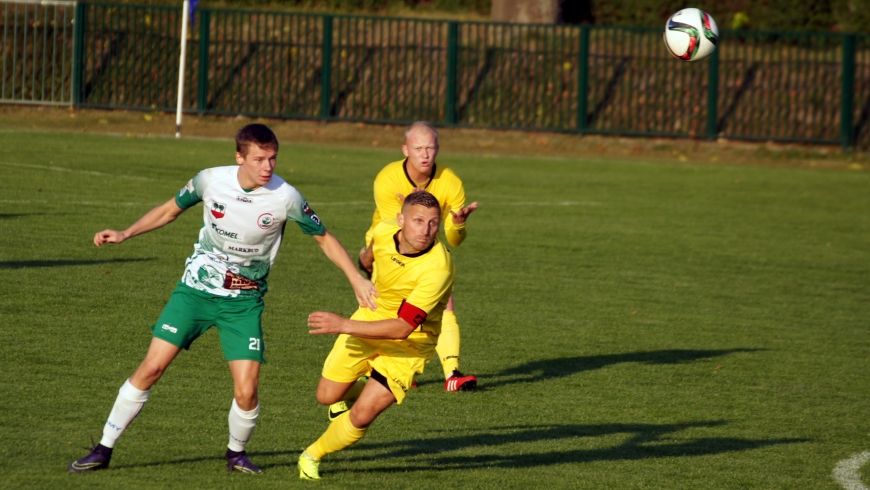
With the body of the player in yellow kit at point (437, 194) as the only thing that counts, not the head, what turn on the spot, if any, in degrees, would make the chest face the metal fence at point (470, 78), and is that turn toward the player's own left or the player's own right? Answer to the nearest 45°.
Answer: approximately 180°

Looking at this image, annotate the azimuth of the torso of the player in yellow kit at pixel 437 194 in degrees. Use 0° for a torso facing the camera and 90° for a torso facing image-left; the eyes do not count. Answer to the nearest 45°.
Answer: approximately 0°

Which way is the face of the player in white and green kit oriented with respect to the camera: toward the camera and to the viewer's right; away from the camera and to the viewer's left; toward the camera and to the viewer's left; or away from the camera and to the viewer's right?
toward the camera and to the viewer's right

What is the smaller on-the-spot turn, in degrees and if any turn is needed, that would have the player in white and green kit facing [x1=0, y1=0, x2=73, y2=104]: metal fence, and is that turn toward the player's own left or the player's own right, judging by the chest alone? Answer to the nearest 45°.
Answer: approximately 180°

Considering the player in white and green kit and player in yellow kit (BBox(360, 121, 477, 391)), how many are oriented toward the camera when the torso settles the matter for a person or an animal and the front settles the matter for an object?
2

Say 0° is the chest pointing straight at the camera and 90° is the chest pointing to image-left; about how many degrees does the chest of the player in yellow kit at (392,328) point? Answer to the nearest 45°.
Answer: approximately 45°

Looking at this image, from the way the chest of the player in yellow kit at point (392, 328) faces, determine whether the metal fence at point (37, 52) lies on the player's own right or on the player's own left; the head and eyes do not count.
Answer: on the player's own right

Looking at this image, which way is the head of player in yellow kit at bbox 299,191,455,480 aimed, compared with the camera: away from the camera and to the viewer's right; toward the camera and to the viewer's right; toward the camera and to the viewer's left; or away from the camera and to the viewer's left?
toward the camera and to the viewer's right

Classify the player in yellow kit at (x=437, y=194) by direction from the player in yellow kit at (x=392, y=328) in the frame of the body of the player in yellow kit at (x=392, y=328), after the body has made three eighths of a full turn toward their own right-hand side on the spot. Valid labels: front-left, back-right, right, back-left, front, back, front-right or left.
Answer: front
